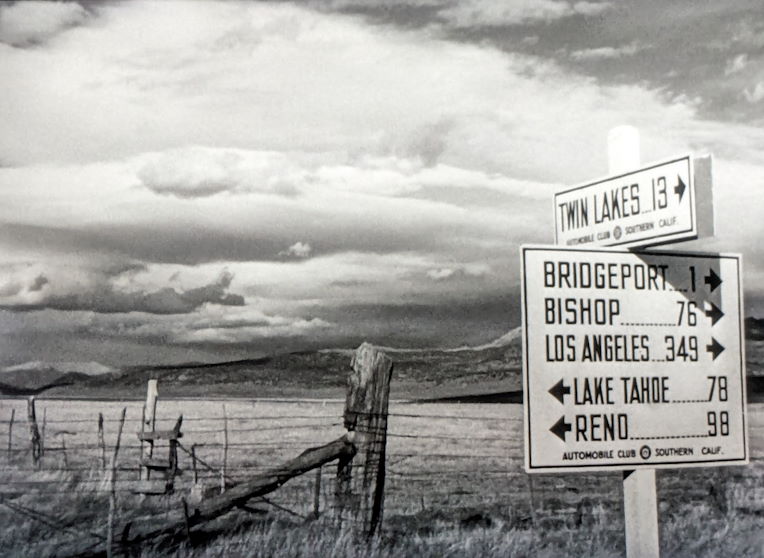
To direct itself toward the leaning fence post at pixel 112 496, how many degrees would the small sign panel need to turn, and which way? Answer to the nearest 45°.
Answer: approximately 90° to its right

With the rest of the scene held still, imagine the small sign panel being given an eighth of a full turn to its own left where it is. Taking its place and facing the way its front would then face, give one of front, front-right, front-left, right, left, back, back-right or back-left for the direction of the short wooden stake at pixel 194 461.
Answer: back-right

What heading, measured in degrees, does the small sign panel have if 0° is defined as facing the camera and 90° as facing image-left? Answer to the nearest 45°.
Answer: approximately 45°

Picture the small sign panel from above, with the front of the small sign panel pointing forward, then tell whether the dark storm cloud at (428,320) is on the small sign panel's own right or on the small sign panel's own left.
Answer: on the small sign panel's own right

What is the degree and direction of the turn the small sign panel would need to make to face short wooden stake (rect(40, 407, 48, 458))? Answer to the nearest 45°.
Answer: approximately 90° to its right

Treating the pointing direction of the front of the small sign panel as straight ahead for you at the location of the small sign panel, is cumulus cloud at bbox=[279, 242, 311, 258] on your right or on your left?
on your right
